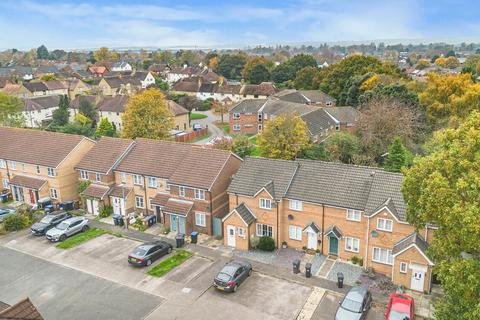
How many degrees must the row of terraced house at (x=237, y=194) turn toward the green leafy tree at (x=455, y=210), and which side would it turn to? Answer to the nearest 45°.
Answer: approximately 90° to its left

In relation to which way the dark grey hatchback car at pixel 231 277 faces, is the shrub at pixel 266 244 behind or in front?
in front

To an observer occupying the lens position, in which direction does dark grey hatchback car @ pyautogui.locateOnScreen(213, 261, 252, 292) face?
facing away from the viewer and to the right of the viewer

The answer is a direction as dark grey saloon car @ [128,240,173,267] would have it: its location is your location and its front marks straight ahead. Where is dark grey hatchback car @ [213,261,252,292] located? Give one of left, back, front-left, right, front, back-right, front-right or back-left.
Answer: right

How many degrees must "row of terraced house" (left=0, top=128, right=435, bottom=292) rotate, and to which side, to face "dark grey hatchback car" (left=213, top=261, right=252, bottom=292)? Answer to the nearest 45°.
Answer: approximately 45° to its left
